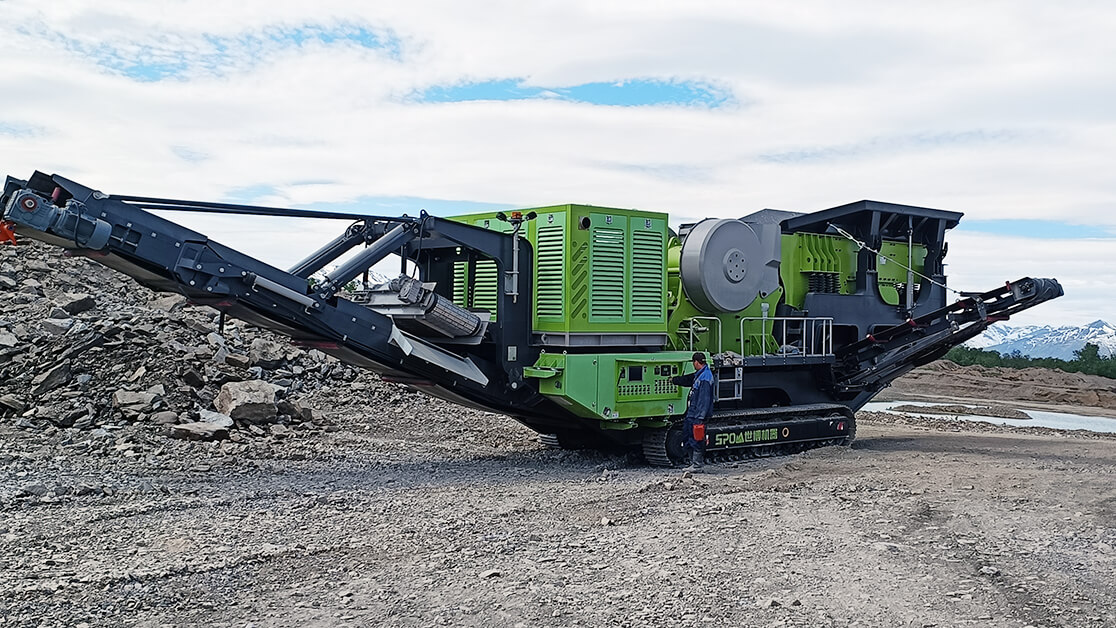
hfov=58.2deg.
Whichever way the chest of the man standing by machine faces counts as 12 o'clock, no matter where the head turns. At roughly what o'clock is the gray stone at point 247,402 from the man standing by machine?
The gray stone is roughly at 12 o'clock from the man standing by machine.

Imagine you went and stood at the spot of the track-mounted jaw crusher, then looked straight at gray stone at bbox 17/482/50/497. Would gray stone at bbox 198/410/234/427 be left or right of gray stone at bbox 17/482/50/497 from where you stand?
right

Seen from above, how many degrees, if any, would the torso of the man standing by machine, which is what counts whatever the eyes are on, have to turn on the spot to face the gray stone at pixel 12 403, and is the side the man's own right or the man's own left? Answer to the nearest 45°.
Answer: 0° — they already face it

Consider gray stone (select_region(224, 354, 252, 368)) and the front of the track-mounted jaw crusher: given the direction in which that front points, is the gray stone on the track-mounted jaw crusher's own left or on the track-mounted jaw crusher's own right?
on the track-mounted jaw crusher's own right

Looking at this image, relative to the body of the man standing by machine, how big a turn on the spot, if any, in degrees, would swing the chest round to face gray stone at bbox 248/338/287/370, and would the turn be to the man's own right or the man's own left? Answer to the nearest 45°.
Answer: approximately 45° to the man's own right

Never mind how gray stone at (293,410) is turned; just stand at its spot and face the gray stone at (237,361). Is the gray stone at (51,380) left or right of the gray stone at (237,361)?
left

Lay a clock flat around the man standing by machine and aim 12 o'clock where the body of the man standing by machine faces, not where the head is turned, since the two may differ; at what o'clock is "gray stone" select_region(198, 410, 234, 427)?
The gray stone is roughly at 12 o'clock from the man standing by machine.

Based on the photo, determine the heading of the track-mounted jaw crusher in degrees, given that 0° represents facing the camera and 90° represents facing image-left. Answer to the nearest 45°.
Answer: approximately 45°

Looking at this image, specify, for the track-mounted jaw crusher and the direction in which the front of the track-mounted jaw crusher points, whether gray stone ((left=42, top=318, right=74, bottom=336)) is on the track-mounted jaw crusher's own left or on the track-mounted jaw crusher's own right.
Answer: on the track-mounted jaw crusher's own right

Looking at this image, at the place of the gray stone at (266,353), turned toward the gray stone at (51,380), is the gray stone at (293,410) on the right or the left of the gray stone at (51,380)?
left

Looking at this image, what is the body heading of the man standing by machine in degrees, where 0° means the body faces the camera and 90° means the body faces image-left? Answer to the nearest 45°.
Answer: approximately 90°
